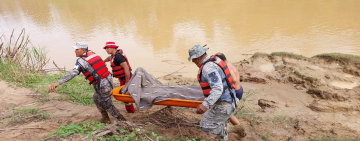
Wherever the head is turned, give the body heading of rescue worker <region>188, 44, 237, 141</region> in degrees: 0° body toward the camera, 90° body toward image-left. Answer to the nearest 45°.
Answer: approximately 90°

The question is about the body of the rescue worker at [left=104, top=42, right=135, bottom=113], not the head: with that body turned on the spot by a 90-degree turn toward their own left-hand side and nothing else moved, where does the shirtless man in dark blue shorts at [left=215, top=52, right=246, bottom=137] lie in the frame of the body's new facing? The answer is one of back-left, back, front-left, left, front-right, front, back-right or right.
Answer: front-left

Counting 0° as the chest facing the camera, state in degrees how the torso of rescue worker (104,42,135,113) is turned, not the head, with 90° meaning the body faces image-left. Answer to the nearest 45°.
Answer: approximately 90°

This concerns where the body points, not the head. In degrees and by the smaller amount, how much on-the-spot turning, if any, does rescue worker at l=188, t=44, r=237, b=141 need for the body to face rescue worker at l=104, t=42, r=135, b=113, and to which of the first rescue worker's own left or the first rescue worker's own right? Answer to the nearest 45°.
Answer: approximately 45° to the first rescue worker's own right

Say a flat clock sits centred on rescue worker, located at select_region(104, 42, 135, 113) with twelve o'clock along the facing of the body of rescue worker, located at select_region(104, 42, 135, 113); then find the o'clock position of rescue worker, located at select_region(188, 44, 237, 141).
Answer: rescue worker, located at select_region(188, 44, 237, 141) is roughly at 8 o'clock from rescue worker, located at select_region(104, 42, 135, 113).
